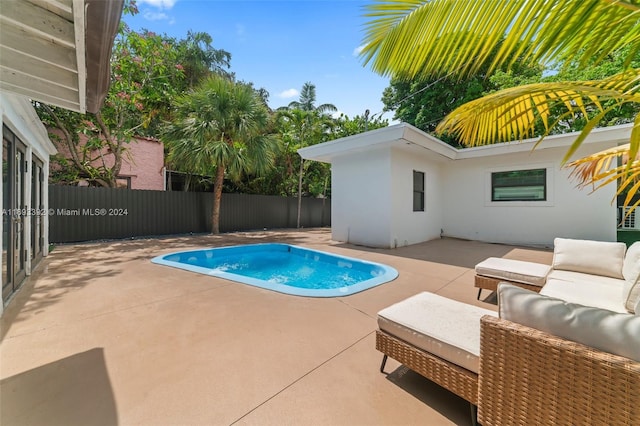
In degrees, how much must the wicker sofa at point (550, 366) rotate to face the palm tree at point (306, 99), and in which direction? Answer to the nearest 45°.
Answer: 0° — it already faces it

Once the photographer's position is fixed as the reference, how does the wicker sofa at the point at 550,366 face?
facing away from the viewer and to the left of the viewer

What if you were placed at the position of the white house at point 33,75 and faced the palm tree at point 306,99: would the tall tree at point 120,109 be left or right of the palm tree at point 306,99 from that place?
left

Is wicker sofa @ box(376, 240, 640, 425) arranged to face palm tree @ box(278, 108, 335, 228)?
yes
